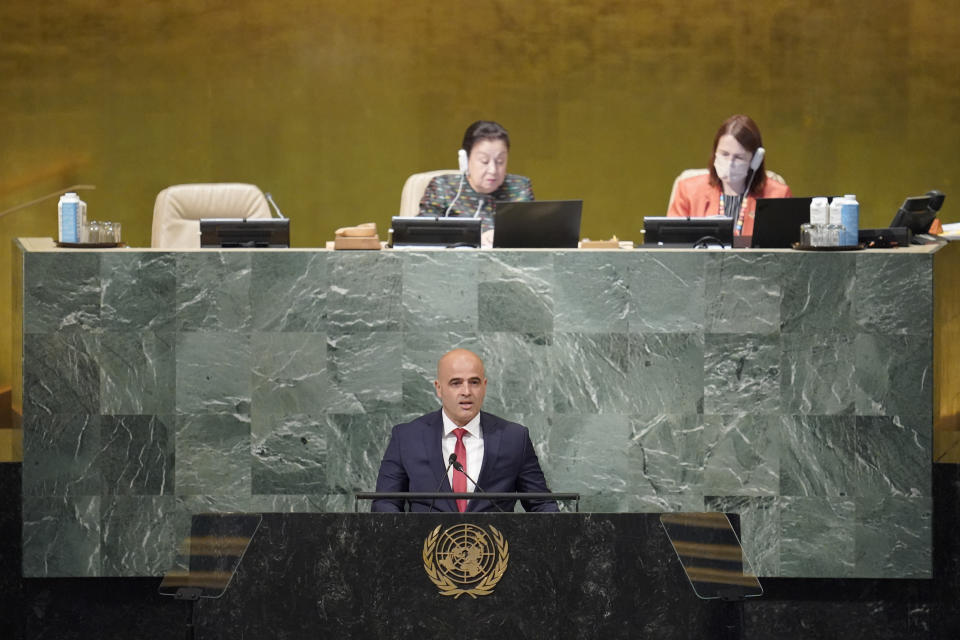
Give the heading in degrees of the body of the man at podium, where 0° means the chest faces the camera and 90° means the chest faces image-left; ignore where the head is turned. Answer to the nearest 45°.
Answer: approximately 0°

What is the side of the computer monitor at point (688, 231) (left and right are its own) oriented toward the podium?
back

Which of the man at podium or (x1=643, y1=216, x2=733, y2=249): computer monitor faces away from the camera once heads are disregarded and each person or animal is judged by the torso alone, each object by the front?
the computer monitor

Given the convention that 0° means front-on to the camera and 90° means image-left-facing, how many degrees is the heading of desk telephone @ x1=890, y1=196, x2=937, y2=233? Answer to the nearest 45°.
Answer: approximately 135°

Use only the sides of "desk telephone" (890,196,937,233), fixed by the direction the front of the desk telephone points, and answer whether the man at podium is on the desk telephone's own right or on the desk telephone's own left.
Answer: on the desk telephone's own left

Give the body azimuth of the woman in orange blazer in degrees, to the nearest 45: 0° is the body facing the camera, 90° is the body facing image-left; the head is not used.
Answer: approximately 0°

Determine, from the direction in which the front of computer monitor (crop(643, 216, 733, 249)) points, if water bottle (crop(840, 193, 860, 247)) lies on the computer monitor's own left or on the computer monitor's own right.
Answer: on the computer monitor's own right
